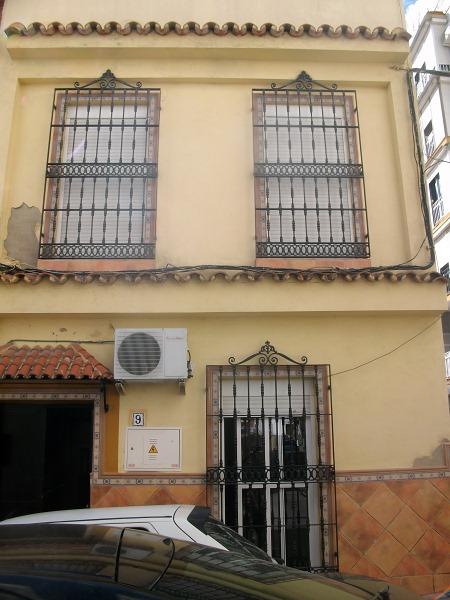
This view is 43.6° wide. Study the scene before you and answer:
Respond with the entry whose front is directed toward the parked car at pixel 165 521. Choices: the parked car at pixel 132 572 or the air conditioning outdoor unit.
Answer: the air conditioning outdoor unit

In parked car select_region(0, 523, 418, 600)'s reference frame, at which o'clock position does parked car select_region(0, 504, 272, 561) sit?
parked car select_region(0, 504, 272, 561) is roughly at 9 o'clock from parked car select_region(0, 523, 418, 600).

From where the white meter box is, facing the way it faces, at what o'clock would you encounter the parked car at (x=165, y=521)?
The parked car is roughly at 12 o'clock from the white meter box.

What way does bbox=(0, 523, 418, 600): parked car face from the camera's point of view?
to the viewer's right

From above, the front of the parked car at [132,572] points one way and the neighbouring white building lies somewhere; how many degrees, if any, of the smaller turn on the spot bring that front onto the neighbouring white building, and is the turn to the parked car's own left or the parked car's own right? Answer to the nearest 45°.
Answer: approximately 45° to the parked car's own left

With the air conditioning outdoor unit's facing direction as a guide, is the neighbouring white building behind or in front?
behind
